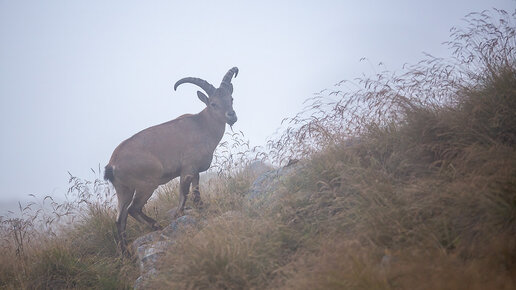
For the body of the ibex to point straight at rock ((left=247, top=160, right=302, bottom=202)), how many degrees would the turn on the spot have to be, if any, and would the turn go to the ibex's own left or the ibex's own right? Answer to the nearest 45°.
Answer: approximately 45° to the ibex's own right

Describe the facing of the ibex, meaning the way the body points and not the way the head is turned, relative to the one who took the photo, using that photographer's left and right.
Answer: facing to the right of the viewer
